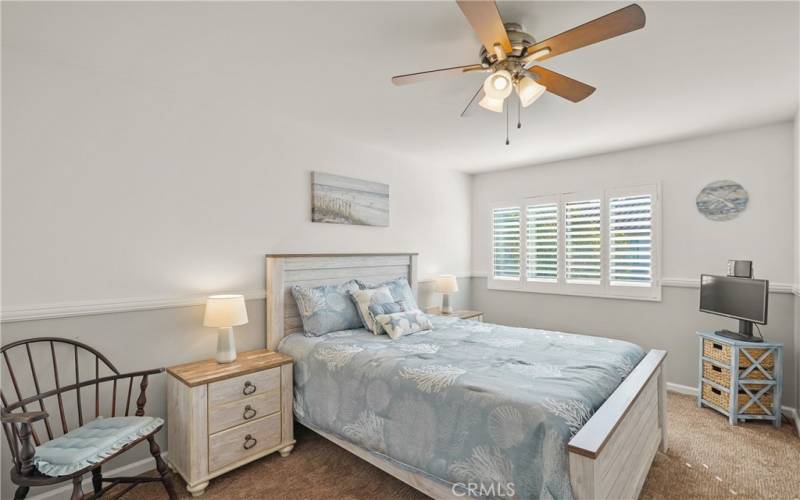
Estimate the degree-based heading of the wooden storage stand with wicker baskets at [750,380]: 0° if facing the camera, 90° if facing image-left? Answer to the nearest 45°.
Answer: approximately 45°

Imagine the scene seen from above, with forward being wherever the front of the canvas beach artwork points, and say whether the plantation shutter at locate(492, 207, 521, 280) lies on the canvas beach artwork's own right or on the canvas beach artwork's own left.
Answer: on the canvas beach artwork's own left

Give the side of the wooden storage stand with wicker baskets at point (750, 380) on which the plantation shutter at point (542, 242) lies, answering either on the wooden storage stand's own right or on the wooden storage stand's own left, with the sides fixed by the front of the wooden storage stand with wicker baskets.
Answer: on the wooden storage stand's own right

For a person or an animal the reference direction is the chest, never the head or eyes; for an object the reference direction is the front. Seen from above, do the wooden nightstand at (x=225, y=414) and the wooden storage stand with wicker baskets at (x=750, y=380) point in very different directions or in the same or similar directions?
very different directions

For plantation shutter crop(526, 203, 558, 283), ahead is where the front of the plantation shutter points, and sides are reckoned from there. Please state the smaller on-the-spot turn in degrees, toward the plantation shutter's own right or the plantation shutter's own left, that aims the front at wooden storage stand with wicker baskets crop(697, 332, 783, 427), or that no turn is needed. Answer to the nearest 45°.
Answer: approximately 90° to the plantation shutter's own left
